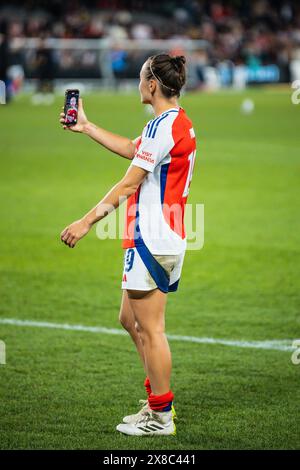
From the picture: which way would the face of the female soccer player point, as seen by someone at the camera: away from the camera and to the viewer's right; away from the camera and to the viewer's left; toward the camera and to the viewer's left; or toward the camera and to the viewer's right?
away from the camera and to the viewer's left

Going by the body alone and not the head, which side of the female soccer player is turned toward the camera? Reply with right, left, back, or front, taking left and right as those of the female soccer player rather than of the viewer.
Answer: left
